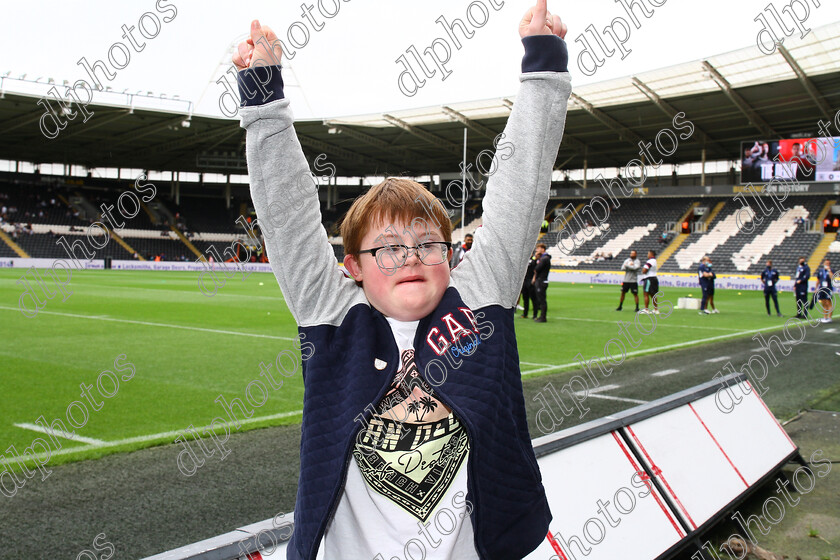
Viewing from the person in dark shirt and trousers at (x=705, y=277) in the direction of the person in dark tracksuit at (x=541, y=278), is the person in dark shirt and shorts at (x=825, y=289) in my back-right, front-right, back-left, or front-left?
back-left

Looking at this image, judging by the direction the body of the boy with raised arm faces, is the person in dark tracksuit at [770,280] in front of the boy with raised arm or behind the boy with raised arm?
behind

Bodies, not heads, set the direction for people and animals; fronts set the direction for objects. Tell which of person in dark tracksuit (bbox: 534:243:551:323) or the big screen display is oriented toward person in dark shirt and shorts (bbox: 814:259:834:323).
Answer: the big screen display

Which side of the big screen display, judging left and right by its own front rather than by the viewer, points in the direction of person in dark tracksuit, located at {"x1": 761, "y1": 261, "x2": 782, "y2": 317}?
front

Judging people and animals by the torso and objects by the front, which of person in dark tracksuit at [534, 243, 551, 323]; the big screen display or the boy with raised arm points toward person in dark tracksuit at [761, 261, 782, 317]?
the big screen display

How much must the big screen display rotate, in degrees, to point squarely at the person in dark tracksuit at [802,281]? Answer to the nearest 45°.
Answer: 0° — it already faces them

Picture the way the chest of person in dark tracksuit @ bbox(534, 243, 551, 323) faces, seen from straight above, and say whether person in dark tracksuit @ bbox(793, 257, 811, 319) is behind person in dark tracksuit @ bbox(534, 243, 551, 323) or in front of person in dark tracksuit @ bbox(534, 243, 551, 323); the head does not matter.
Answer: behind

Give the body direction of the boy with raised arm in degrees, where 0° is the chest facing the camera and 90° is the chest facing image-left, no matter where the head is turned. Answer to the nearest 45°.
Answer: approximately 0°
